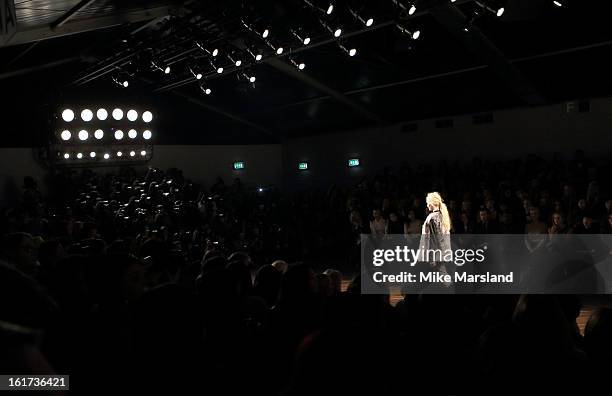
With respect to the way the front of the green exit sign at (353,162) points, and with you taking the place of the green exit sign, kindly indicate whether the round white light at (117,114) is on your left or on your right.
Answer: on your right

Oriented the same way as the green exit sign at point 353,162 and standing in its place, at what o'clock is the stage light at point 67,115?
The stage light is roughly at 2 o'clock from the green exit sign.

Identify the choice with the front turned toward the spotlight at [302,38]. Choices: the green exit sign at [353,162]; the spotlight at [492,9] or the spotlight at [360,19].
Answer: the green exit sign

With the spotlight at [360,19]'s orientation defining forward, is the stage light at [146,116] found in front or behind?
behind

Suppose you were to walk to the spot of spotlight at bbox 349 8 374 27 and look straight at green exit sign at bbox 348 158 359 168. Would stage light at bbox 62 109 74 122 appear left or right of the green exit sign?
left

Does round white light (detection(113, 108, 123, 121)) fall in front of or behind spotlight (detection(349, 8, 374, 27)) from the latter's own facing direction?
behind

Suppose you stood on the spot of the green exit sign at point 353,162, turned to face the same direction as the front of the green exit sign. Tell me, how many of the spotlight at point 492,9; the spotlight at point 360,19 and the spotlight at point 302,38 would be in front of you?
3

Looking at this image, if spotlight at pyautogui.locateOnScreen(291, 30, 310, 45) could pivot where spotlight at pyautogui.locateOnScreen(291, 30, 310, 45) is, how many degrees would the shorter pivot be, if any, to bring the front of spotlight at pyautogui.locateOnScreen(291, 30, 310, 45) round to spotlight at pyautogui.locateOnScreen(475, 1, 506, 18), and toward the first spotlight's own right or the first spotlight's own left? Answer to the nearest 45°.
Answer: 0° — it already faces it

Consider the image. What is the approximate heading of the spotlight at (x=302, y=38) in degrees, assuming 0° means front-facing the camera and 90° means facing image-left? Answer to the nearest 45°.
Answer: approximately 315°

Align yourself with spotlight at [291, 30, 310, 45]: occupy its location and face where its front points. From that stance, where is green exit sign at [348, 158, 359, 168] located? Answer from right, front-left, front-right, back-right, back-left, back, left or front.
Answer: back-left

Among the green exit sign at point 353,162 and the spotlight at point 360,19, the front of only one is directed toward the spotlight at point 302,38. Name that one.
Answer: the green exit sign

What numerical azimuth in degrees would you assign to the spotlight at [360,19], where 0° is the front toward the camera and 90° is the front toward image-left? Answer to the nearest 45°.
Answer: approximately 315°
